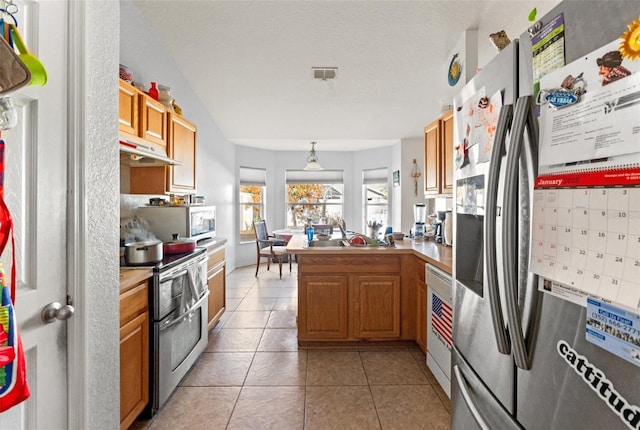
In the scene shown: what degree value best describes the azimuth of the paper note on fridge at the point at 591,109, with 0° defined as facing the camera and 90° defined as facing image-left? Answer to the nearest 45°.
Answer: approximately 45°

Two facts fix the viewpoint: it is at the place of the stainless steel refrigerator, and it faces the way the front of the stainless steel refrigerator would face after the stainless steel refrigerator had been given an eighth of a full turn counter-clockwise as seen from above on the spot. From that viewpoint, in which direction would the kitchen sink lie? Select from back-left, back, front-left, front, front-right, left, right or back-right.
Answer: back-right

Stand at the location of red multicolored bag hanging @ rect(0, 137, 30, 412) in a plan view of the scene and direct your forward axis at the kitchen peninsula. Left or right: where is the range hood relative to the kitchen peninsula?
left

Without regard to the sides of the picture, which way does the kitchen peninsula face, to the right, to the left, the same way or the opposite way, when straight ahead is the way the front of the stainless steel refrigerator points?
to the left

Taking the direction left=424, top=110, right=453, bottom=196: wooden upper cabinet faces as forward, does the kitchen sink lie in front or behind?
in front

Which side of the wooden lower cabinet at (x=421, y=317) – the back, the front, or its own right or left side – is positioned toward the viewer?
left

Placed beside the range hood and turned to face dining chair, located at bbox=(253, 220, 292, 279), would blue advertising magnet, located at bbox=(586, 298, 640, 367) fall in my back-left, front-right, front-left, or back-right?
back-right

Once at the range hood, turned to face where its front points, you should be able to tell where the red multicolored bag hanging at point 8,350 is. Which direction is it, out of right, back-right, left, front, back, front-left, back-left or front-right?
front-right

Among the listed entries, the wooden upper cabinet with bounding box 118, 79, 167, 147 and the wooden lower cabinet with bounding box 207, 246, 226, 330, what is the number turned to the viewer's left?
0

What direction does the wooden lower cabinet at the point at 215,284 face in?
to the viewer's right

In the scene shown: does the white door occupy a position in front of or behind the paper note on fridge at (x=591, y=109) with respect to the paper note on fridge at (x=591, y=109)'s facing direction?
in front

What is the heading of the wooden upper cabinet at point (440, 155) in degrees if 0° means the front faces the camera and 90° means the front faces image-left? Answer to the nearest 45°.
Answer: approximately 90°

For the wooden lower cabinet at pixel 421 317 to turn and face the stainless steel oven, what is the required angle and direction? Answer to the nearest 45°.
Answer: approximately 45° to its left
